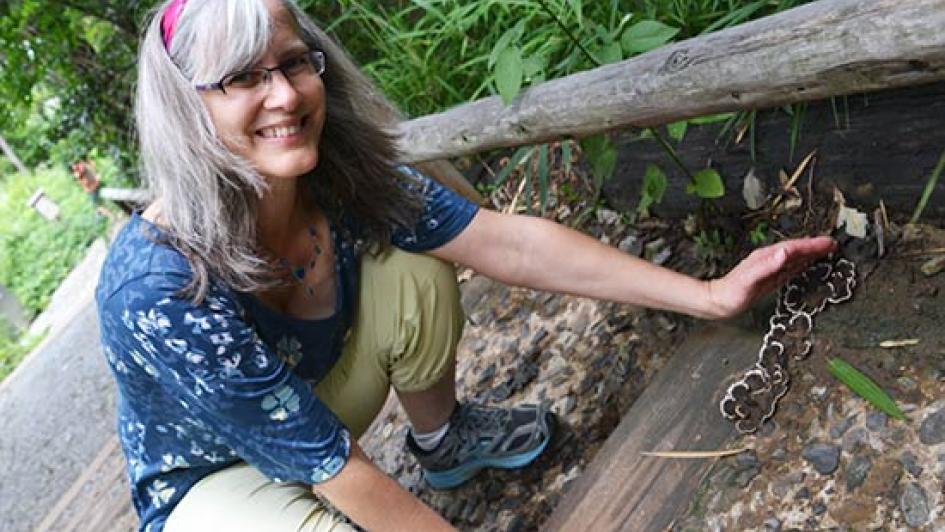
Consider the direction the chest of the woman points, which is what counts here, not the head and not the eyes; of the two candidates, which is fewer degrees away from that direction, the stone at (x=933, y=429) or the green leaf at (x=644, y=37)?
the stone

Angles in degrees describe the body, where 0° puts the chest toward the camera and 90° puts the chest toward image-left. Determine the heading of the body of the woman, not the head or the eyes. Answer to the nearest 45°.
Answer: approximately 315°

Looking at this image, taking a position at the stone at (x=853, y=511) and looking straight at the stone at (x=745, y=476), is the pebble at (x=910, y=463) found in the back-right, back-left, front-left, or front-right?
back-right

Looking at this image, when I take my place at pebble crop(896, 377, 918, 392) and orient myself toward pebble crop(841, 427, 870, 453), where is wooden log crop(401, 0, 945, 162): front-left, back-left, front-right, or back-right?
back-right
